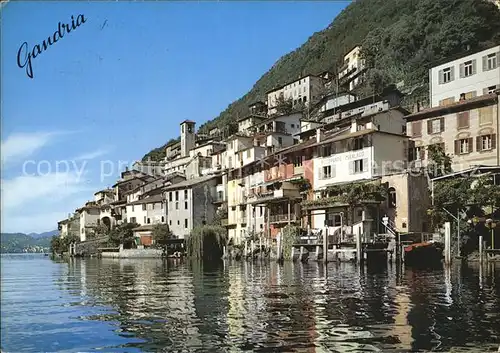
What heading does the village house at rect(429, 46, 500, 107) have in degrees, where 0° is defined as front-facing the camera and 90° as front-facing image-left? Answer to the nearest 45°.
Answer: approximately 45°

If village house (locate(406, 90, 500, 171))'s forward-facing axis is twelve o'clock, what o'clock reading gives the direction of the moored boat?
The moored boat is roughly at 11 o'clock from the village house.

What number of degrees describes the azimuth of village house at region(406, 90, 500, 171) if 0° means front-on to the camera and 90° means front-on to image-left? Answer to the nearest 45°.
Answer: approximately 45°

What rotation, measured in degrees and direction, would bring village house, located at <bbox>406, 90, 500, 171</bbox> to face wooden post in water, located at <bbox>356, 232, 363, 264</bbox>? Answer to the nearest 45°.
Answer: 0° — it already faces it
